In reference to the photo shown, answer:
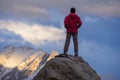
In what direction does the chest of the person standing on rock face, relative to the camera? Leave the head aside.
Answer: away from the camera
